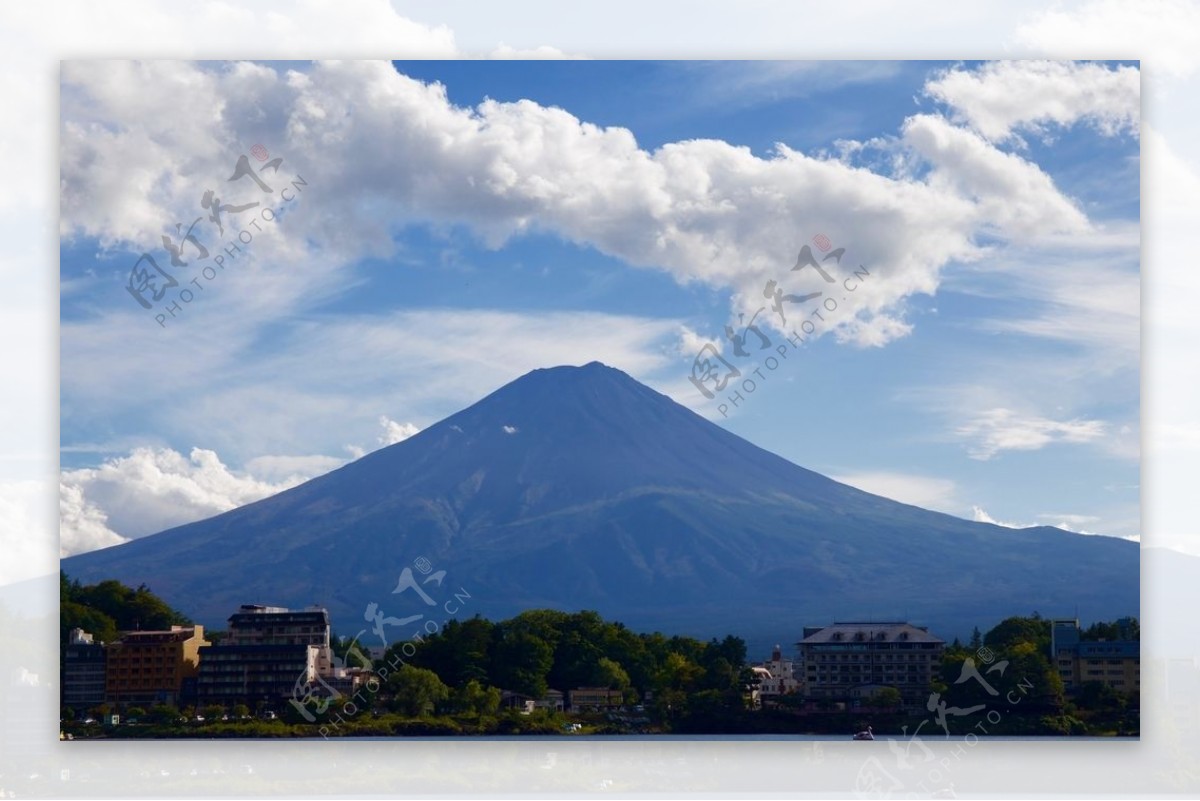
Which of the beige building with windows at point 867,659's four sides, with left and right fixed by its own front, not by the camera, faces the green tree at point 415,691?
right

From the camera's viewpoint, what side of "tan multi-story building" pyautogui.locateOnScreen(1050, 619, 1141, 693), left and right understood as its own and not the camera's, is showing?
front

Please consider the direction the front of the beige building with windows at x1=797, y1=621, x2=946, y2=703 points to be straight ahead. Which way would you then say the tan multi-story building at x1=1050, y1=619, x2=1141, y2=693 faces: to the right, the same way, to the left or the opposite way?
the same way

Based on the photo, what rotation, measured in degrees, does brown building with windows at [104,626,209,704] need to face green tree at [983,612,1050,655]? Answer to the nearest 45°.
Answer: approximately 90° to its left

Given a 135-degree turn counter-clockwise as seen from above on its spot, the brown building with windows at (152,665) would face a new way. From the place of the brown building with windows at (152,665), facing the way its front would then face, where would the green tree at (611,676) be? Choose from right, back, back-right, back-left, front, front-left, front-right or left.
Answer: front-right

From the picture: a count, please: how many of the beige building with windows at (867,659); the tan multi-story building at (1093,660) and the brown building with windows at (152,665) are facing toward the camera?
3

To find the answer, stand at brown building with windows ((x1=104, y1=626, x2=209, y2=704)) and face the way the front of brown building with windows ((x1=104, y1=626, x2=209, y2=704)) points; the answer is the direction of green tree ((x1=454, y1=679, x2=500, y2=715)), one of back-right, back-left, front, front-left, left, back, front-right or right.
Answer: left

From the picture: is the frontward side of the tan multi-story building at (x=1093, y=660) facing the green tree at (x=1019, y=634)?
no

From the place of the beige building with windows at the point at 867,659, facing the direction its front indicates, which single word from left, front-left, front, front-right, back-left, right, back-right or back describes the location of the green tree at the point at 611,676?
right

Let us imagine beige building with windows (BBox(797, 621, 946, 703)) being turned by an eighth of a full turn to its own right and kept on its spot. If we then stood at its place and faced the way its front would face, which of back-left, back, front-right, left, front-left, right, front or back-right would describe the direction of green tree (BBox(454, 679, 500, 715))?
front-right

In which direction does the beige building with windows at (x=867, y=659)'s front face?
toward the camera

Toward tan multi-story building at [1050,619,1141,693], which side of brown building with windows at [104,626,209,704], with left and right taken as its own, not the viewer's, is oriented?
left

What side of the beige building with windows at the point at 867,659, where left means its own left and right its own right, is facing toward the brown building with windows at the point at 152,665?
right
